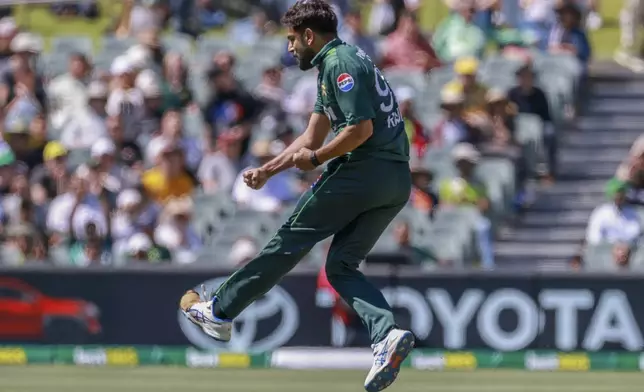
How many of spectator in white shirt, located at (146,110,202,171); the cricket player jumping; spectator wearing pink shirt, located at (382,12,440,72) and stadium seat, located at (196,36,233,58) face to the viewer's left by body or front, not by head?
1

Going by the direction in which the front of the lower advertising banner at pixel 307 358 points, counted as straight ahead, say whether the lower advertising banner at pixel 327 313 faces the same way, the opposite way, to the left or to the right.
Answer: the same way

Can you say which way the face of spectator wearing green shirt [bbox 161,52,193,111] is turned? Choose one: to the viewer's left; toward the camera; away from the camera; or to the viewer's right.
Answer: toward the camera

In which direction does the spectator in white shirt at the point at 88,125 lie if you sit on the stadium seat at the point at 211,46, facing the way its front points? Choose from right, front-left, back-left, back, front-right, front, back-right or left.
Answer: front-right

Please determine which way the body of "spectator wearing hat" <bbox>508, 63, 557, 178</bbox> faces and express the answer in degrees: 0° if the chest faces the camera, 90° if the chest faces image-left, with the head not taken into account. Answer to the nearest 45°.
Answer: approximately 45°

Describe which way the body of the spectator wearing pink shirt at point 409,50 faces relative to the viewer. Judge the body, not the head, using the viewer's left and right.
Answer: facing the viewer

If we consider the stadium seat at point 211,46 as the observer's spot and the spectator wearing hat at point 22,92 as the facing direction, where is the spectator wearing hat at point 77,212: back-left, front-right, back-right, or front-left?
front-left

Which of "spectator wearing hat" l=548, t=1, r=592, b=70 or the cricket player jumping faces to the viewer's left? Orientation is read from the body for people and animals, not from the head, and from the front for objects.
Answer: the cricket player jumping

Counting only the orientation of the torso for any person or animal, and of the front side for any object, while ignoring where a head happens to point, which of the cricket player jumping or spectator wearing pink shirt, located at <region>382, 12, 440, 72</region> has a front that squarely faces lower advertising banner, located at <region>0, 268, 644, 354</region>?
the spectator wearing pink shirt

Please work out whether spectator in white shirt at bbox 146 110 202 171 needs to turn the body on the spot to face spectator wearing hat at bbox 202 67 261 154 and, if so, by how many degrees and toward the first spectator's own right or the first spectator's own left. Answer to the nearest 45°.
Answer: approximately 135° to the first spectator's own left

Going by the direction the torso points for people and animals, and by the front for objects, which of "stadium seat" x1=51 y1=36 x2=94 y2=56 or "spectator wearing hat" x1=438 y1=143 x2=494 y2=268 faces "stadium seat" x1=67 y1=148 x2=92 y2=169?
"stadium seat" x1=51 y1=36 x2=94 y2=56

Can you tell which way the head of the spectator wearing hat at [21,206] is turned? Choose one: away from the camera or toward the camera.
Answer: toward the camera

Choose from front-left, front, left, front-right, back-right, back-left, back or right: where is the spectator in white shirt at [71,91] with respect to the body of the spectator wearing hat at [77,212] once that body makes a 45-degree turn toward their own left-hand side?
back-left

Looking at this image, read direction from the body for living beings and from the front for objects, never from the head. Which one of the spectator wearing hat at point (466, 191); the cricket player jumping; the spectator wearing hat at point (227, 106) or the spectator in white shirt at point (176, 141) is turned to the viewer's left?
the cricket player jumping

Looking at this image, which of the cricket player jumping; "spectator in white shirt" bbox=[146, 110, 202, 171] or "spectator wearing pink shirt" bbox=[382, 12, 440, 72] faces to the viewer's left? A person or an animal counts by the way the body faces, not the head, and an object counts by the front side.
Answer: the cricket player jumping

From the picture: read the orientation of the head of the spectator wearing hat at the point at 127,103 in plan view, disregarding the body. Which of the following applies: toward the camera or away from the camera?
toward the camera

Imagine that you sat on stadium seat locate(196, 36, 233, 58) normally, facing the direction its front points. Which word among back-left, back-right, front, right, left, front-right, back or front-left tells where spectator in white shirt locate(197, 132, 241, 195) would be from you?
front

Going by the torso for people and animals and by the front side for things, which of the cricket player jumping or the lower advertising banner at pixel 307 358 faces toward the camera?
the lower advertising banner

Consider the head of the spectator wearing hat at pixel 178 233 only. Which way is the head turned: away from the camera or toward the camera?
toward the camera
